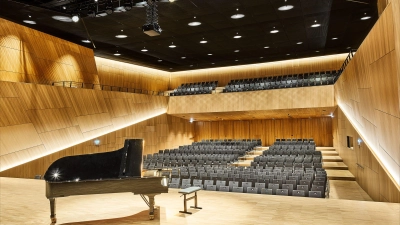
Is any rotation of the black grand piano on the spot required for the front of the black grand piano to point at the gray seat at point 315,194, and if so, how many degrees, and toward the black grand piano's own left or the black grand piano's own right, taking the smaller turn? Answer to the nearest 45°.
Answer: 0° — it already faces it

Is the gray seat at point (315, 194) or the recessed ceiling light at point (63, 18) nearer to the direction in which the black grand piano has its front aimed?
the gray seat

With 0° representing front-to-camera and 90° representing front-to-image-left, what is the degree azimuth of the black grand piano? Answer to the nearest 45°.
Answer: approximately 270°

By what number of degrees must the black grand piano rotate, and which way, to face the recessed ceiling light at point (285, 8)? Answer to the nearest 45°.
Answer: approximately 45° to its left

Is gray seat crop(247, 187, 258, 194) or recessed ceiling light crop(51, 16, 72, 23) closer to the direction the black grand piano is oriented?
the gray seat
